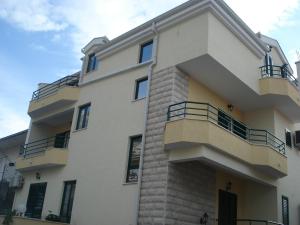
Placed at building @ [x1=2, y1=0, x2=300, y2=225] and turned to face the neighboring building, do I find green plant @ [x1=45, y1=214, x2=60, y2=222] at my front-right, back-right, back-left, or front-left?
front-left
